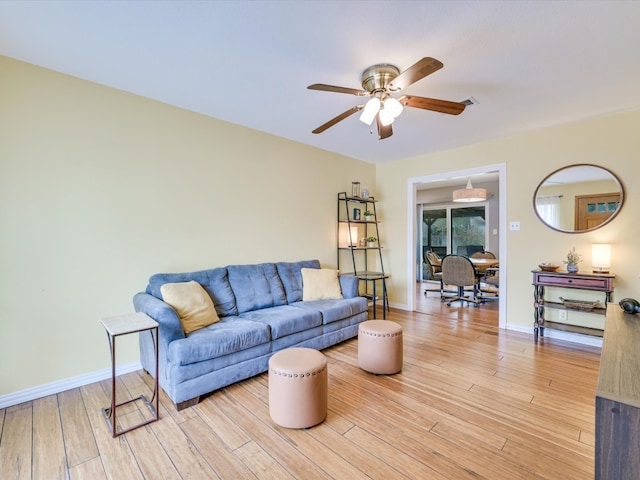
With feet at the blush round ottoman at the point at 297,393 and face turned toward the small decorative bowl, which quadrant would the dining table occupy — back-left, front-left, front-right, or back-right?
front-left

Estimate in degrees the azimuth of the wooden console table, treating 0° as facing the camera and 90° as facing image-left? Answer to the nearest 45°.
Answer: approximately 0°

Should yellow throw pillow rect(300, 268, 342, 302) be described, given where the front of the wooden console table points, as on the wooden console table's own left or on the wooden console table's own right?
on the wooden console table's own right

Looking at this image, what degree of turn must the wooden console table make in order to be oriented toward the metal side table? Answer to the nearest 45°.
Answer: approximately 45° to its right

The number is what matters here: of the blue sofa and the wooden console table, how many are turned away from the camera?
0

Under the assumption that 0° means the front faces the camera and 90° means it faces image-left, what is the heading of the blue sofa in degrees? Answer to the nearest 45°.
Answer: approximately 315°

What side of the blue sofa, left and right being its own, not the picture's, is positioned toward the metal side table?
right

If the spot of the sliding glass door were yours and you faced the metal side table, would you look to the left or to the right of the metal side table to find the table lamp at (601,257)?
left

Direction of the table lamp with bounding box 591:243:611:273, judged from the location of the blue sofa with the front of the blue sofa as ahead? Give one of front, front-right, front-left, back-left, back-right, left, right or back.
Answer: front-left

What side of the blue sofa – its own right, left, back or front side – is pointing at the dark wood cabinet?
front

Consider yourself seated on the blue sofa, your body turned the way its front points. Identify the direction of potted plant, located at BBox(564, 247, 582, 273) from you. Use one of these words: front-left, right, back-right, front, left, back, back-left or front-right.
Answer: front-left

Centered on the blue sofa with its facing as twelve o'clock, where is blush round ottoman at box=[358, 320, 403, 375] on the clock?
The blush round ottoman is roughly at 11 o'clock from the blue sofa.

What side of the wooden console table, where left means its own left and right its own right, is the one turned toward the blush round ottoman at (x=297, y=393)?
front

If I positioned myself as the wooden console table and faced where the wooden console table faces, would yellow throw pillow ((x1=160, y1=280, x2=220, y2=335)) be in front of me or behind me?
in front

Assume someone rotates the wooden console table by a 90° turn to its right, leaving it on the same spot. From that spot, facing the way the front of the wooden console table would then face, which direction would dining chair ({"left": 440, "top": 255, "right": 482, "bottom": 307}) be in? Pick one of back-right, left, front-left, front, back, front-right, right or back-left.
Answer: front-right
